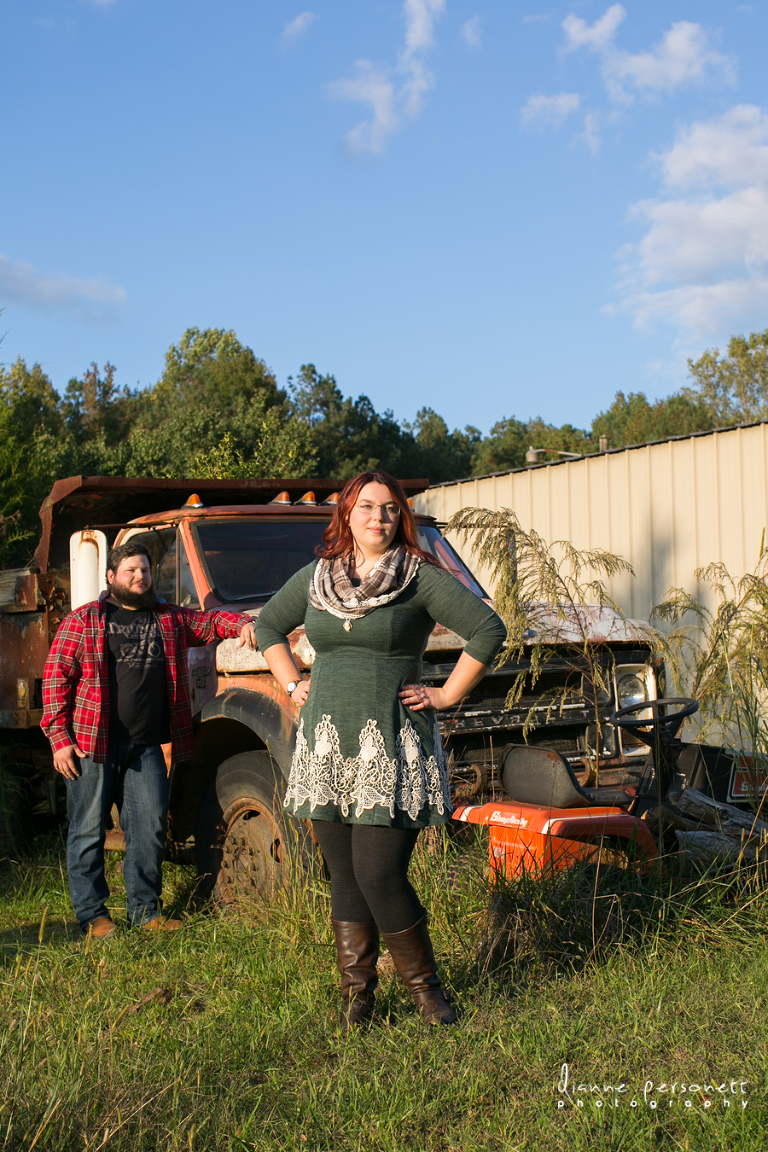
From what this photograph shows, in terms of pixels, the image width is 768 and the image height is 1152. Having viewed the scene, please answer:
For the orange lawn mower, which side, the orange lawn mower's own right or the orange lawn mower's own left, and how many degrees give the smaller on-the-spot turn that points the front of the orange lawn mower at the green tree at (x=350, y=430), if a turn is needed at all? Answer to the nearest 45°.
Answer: approximately 45° to the orange lawn mower's own left

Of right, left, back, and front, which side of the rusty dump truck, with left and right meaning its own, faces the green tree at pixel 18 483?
back

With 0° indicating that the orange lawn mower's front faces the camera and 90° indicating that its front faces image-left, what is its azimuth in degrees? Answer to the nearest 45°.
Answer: approximately 225°

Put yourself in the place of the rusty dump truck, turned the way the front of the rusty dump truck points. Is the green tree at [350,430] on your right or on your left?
on your left

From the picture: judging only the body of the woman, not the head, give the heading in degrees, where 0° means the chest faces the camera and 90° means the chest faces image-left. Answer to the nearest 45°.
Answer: approximately 0°

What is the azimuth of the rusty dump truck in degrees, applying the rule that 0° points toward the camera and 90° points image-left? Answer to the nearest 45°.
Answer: approximately 315°

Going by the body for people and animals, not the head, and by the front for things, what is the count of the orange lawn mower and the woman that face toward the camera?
1

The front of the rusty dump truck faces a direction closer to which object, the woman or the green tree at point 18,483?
the woman

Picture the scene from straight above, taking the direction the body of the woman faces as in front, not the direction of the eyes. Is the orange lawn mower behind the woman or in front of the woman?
behind

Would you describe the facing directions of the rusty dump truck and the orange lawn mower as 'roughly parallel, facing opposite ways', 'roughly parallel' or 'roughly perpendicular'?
roughly perpendicular
